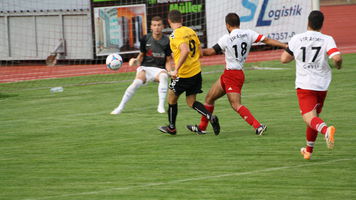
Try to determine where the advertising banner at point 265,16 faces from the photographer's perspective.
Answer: facing the viewer

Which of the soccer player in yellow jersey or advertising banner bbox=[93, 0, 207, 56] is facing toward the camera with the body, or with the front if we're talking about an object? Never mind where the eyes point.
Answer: the advertising banner

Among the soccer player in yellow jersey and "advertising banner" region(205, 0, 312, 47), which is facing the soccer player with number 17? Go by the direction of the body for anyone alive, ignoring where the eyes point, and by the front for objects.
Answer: the advertising banner

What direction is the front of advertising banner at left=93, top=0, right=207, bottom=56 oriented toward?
toward the camera

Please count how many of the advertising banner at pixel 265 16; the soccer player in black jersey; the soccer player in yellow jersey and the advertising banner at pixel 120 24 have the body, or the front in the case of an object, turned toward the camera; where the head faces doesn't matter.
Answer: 3

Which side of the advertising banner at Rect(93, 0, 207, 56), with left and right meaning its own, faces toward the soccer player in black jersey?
front

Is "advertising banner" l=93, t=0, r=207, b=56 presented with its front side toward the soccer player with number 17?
yes

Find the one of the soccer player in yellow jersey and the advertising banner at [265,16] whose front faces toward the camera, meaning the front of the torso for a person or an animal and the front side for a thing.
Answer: the advertising banner

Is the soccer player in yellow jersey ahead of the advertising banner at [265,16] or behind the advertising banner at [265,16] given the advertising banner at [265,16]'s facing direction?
ahead

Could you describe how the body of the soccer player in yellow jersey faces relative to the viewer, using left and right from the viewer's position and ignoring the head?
facing away from the viewer and to the left of the viewer

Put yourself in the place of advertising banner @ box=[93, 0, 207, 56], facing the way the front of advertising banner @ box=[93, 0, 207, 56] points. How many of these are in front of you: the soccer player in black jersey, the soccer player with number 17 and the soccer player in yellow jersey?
3

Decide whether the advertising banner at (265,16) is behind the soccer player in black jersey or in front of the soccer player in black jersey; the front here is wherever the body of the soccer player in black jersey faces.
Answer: behind

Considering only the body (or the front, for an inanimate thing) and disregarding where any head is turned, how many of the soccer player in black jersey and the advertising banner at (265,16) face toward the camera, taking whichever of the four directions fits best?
2

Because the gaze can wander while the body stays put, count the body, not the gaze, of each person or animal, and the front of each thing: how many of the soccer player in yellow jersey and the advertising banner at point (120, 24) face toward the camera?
1

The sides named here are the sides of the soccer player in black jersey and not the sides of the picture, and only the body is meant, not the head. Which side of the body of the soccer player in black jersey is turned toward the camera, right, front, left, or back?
front

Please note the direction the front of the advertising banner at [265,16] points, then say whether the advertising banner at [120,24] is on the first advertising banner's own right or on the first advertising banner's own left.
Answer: on the first advertising banner's own right

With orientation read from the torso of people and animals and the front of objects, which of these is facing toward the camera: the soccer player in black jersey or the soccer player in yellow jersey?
the soccer player in black jersey

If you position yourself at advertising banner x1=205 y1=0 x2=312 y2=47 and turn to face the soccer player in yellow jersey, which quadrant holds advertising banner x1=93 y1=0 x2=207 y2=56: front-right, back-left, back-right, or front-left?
front-right
